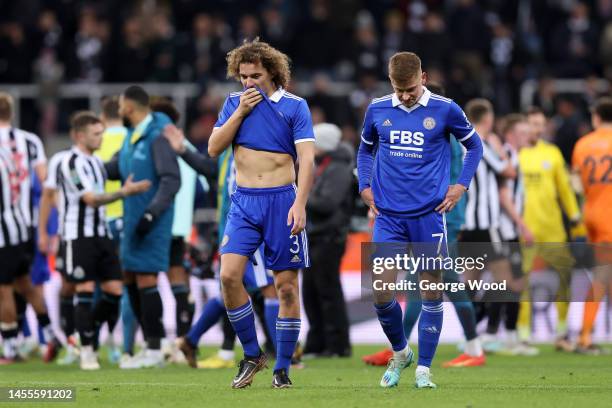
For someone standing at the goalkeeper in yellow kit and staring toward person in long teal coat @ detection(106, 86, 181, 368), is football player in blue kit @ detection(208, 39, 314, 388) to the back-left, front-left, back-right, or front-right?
front-left

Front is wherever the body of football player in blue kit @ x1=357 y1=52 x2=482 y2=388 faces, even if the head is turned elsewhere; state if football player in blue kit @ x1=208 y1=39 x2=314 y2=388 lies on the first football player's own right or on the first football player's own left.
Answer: on the first football player's own right

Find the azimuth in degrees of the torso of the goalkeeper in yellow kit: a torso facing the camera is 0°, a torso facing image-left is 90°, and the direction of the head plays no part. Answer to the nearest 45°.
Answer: approximately 45°

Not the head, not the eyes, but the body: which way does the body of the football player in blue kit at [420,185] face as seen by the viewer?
toward the camera

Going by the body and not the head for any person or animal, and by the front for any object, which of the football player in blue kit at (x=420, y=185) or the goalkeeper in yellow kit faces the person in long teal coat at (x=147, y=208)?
the goalkeeper in yellow kit

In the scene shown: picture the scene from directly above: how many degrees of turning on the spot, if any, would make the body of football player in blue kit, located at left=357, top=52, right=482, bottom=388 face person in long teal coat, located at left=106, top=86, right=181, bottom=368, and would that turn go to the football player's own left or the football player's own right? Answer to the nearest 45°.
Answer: approximately 135° to the football player's own right

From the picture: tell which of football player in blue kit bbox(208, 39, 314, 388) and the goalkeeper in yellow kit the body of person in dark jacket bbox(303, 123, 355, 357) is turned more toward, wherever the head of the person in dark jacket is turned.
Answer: the football player in blue kit

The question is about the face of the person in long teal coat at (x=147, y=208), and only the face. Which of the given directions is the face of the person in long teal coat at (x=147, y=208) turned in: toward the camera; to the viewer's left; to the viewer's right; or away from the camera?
to the viewer's left

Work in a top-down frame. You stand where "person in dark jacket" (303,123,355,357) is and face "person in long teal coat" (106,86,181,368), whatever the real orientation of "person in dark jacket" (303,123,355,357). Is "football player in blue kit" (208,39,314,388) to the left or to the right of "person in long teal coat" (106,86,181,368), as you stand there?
left

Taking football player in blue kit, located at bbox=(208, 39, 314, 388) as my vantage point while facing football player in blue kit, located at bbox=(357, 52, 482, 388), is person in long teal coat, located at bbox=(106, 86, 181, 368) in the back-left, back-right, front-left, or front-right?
back-left

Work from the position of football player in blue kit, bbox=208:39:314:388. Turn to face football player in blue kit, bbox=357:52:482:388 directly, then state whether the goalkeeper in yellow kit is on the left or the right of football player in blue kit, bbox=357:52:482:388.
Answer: left

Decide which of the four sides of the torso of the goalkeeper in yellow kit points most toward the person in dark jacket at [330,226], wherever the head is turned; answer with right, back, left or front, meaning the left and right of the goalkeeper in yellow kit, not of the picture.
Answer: right

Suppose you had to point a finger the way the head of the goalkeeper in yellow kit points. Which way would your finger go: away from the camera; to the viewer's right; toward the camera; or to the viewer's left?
toward the camera

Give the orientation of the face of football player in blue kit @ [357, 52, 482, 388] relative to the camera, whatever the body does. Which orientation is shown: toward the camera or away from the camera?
toward the camera

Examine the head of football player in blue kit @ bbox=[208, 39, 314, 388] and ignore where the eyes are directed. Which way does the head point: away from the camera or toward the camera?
toward the camera
